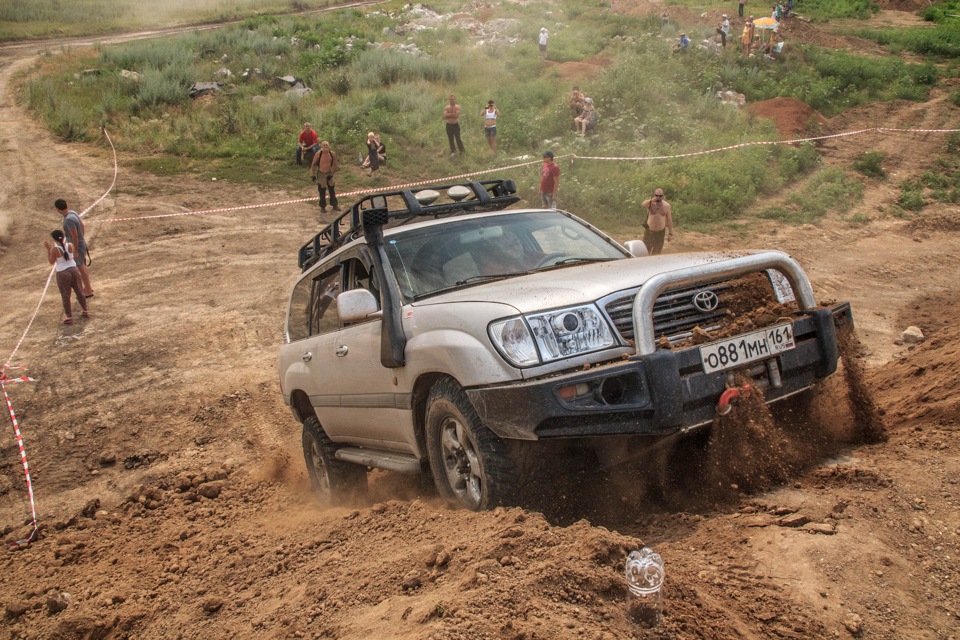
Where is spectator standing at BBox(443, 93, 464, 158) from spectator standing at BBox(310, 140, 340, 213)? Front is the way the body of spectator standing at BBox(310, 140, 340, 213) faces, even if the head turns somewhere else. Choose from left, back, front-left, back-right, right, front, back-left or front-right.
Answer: back-left

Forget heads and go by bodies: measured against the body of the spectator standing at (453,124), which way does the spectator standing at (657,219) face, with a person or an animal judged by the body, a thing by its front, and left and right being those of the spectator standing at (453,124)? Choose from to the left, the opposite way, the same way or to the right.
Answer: the same way

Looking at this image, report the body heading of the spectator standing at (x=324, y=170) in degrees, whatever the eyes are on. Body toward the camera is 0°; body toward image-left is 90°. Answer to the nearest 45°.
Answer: approximately 0°

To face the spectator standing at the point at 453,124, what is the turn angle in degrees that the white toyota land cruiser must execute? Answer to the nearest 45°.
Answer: approximately 135° to its left

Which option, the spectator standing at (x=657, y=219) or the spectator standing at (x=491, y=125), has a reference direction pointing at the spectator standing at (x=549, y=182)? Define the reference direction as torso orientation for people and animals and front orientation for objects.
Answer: the spectator standing at (x=491, y=125)

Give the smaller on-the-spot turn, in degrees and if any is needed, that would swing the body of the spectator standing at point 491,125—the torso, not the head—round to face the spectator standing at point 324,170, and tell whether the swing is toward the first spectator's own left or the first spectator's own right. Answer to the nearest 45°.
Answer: approximately 45° to the first spectator's own right

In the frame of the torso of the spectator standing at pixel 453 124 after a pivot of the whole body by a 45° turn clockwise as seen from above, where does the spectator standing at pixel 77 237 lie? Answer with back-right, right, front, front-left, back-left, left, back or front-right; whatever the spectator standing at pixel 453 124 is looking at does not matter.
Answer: front

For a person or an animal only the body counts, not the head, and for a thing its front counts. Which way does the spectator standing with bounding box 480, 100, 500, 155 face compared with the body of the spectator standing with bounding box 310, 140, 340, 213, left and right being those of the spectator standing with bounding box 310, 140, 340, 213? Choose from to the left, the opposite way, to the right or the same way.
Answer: the same way

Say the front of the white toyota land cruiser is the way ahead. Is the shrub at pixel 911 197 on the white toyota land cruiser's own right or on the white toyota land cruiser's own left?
on the white toyota land cruiser's own left

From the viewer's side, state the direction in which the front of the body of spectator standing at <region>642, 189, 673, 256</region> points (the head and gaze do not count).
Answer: toward the camera

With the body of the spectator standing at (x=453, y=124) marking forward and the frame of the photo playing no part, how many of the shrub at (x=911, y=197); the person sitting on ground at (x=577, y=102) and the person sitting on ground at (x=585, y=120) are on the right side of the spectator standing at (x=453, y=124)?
0

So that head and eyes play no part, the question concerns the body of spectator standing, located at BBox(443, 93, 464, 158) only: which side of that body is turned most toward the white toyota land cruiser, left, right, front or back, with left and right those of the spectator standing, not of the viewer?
front

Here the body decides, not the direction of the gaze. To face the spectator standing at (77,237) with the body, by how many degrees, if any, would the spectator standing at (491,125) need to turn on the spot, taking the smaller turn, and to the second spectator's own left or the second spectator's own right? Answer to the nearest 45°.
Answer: approximately 45° to the second spectator's own right

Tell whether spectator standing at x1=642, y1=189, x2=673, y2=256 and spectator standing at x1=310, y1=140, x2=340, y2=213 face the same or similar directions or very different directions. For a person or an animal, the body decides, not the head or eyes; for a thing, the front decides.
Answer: same or similar directions

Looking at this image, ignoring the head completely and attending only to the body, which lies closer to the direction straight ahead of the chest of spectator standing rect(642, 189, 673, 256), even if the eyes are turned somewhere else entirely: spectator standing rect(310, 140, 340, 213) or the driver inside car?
the driver inside car

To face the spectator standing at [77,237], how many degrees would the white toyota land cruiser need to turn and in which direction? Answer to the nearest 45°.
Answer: approximately 180°
